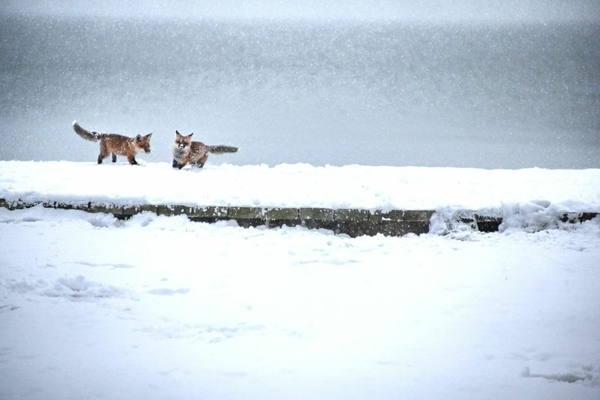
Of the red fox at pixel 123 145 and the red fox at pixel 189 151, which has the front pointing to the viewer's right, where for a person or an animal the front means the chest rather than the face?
the red fox at pixel 123 145

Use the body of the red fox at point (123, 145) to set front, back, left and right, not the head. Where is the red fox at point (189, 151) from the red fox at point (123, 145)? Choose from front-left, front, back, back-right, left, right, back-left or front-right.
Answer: front-right

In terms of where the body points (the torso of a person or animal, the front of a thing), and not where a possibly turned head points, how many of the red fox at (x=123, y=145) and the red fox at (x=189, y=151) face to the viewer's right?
1

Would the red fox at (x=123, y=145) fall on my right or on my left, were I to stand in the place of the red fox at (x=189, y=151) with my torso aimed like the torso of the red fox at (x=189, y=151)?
on my right

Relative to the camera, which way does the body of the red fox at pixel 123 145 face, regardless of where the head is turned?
to the viewer's right
